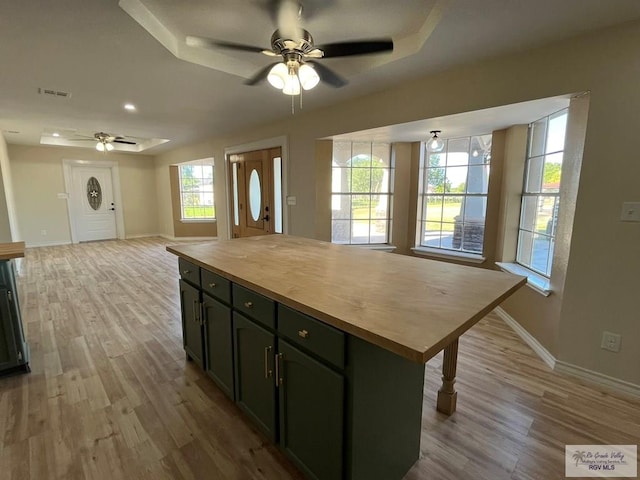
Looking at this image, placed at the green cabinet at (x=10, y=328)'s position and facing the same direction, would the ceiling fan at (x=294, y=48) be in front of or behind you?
in front

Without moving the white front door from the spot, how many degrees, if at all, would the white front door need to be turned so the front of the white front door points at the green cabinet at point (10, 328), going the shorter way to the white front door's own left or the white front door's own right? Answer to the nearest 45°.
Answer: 0° — it already faces it

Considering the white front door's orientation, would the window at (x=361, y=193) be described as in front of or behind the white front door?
in front

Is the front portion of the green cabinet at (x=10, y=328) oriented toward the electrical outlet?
yes

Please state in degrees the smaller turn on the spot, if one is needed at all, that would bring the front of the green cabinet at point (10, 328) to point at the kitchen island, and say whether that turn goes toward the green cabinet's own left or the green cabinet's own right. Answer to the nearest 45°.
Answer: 0° — it already faces it

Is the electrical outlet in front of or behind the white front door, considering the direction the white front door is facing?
in front

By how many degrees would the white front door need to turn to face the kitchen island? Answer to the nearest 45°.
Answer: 0° — it already faces it

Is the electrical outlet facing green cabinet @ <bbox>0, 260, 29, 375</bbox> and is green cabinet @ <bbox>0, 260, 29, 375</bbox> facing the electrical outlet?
yes

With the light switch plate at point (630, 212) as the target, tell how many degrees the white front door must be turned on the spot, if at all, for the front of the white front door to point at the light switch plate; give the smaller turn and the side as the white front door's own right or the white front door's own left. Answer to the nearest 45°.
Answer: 0° — it already faces it

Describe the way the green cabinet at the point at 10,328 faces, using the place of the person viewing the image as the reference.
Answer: facing the viewer and to the right of the viewer

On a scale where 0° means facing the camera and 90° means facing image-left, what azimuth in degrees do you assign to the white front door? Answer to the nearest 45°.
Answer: approximately 0°

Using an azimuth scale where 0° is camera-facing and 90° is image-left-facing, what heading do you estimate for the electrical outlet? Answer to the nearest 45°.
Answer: approximately 45°
